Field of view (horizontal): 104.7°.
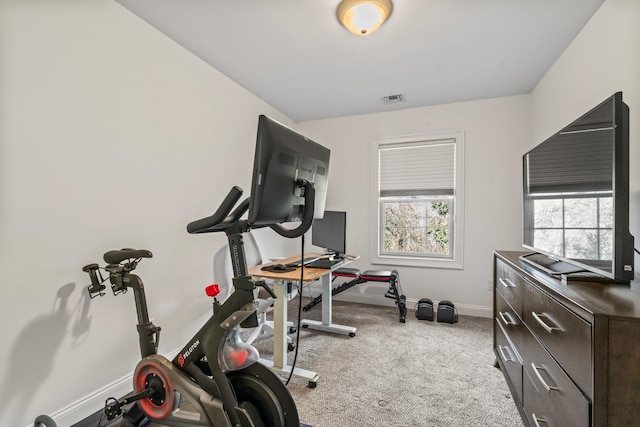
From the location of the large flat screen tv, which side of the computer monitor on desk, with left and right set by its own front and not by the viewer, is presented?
left

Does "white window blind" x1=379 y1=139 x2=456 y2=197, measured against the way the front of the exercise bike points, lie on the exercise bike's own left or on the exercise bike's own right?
on the exercise bike's own left

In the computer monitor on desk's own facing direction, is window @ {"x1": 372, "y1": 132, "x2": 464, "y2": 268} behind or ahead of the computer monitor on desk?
behind

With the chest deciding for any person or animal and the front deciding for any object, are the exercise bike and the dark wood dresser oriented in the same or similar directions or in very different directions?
very different directions

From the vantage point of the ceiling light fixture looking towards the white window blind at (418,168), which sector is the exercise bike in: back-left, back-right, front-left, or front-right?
back-left

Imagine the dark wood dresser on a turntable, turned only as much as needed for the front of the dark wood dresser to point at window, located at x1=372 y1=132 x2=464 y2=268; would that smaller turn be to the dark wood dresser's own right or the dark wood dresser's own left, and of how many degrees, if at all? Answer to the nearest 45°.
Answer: approximately 90° to the dark wood dresser's own right

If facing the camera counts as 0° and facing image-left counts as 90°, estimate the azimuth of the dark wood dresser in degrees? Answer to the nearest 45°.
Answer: approximately 45°

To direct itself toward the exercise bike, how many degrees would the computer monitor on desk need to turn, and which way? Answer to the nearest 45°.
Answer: approximately 45° to its left

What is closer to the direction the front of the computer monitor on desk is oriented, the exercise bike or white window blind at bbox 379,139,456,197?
the exercise bike
